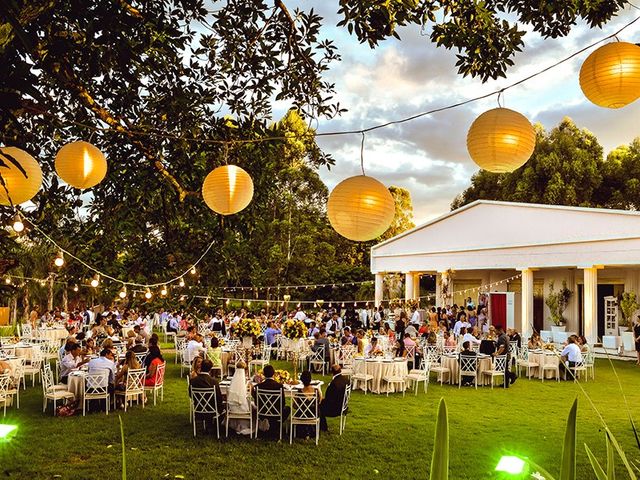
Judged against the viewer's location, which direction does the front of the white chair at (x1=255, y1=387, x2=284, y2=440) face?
facing away from the viewer

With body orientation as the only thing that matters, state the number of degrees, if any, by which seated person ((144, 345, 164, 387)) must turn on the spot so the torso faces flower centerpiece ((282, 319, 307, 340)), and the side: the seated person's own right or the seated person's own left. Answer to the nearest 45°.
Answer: approximately 180°

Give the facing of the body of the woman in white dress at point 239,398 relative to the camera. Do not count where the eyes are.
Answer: away from the camera

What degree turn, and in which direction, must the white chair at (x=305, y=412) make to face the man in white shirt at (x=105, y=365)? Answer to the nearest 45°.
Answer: approximately 45° to its left

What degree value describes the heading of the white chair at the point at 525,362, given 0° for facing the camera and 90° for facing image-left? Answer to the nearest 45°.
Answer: approximately 225°

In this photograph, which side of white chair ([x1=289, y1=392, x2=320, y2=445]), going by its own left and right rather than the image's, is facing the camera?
back

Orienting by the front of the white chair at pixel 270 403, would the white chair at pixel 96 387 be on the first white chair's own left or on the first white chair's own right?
on the first white chair's own left

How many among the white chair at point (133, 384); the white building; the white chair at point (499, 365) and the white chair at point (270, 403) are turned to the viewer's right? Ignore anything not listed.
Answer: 0

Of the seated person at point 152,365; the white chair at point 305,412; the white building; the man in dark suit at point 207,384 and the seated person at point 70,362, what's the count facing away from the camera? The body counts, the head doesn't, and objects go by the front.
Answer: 2

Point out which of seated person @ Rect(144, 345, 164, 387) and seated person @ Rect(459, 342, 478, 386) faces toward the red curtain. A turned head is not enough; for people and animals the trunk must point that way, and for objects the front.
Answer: seated person @ Rect(459, 342, 478, 386)

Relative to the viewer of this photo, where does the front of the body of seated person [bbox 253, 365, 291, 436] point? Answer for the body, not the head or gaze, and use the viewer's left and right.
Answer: facing away from the viewer
